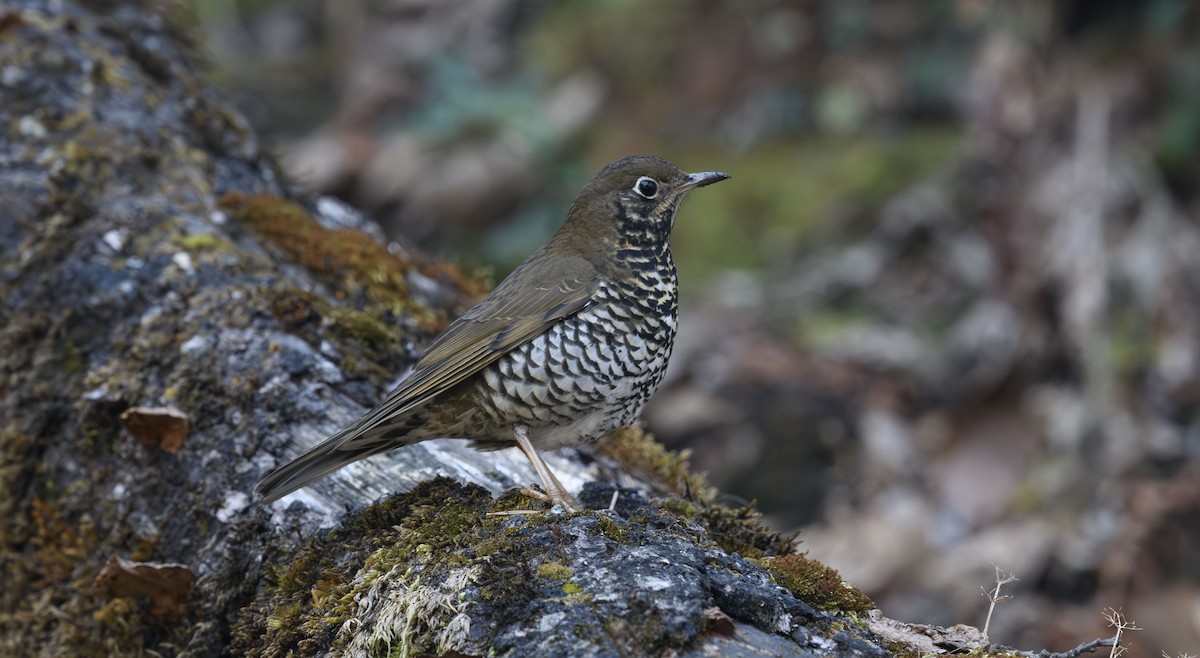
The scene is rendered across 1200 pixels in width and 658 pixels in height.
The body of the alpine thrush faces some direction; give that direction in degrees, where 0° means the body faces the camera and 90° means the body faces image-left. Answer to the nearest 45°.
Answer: approximately 270°
